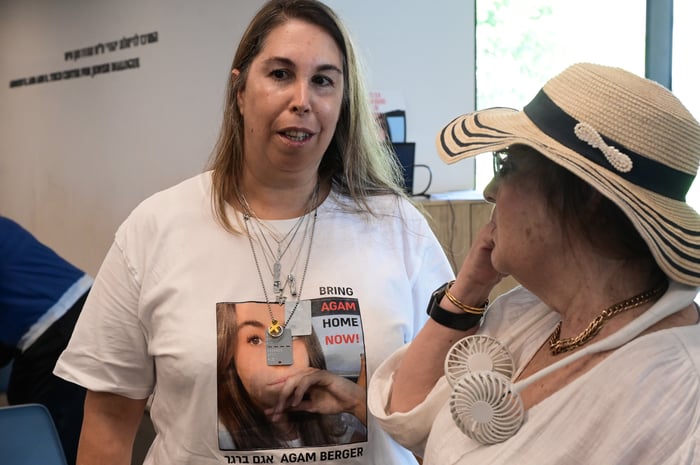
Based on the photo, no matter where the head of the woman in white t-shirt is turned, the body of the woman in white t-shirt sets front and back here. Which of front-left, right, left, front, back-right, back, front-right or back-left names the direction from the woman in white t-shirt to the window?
back-left

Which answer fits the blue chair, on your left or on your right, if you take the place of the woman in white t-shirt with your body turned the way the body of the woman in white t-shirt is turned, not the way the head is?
on your right

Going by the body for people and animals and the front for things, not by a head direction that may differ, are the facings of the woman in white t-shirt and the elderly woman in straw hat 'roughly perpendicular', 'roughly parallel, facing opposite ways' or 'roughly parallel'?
roughly perpendicular

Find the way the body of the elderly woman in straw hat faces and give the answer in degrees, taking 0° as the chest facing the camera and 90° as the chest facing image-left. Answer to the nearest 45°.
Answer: approximately 45°

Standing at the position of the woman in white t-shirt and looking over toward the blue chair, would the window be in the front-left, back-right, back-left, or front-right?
back-right

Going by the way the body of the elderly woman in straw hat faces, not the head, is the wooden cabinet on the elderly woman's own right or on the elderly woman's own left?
on the elderly woman's own right

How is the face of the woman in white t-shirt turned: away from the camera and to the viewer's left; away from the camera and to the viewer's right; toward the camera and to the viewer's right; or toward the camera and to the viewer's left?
toward the camera and to the viewer's right

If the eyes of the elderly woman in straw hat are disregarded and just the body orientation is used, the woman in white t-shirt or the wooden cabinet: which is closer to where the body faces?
the woman in white t-shirt

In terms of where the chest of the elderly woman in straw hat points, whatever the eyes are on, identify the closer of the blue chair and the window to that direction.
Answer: the blue chair

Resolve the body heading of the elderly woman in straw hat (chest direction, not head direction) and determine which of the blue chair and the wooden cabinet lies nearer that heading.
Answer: the blue chair

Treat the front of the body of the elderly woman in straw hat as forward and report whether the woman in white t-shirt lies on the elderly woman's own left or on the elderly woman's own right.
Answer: on the elderly woman's own right

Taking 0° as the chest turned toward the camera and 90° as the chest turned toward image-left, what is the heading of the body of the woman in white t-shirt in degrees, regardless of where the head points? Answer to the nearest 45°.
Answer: approximately 0°

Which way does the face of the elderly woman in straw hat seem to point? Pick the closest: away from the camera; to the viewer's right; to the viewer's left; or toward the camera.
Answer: to the viewer's left

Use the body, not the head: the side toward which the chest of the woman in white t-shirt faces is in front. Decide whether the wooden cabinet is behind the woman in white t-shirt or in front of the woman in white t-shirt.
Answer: behind
